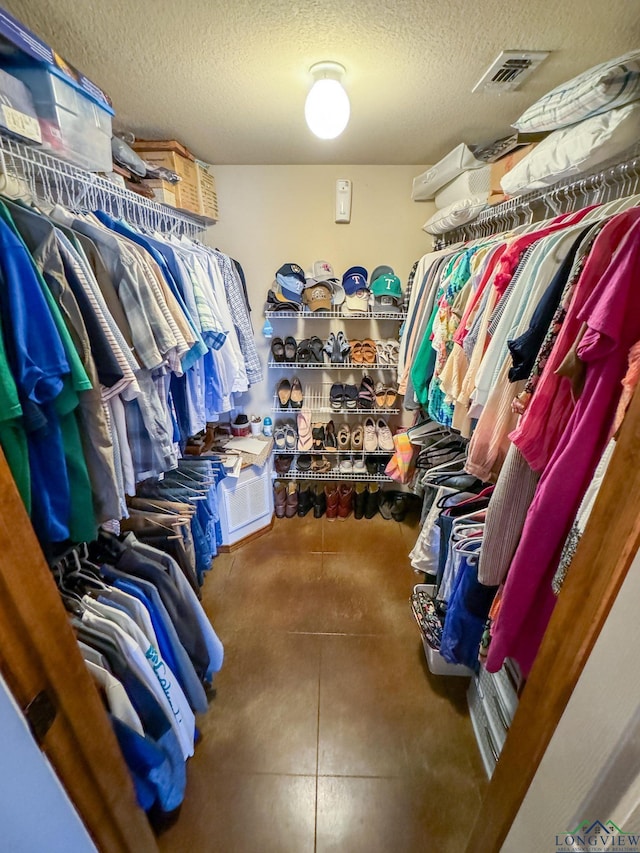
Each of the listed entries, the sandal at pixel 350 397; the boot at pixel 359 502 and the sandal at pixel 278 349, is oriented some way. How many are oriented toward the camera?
3

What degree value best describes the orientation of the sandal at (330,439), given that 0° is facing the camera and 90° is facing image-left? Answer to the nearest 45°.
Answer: approximately 0°

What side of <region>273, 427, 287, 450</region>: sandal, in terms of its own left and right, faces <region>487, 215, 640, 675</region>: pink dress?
front

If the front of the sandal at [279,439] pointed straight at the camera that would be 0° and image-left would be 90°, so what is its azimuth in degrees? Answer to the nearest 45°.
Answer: approximately 0°

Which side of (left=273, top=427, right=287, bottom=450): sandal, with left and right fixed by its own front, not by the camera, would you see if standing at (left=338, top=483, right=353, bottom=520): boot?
left

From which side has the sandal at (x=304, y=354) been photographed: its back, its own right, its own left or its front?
front
